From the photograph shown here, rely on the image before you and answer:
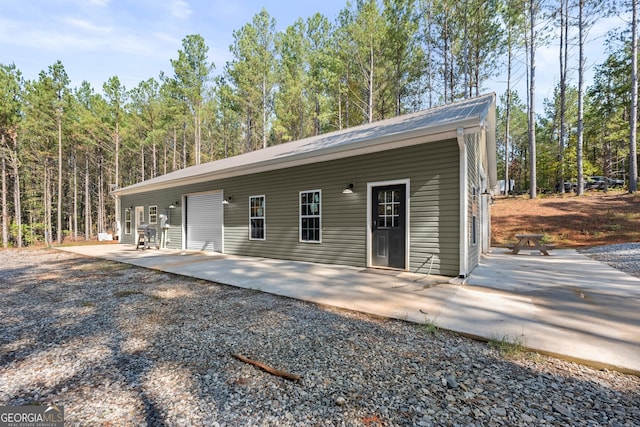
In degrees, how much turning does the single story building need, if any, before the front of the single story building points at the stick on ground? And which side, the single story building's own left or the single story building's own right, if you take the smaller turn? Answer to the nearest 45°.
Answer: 0° — it already faces it

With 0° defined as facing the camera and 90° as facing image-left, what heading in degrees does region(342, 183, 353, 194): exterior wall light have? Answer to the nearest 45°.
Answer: approximately 45°
